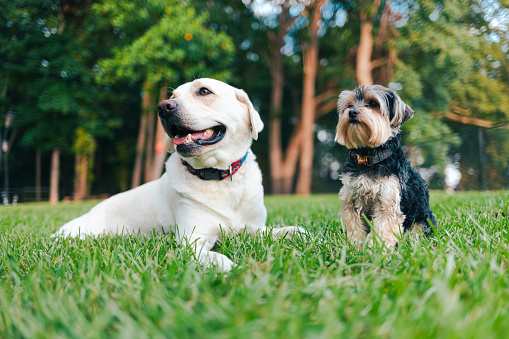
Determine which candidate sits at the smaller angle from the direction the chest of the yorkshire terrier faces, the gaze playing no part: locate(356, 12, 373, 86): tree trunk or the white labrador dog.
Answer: the white labrador dog

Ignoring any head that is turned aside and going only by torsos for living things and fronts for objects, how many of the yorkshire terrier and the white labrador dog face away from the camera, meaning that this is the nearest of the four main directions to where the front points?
0

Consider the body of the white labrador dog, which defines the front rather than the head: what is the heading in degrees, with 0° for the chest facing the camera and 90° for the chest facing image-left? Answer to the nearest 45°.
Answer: approximately 315°

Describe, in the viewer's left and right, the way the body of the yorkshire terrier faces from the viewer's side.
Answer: facing the viewer and to the left of the viewer

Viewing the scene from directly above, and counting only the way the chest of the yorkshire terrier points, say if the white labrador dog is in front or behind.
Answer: in front

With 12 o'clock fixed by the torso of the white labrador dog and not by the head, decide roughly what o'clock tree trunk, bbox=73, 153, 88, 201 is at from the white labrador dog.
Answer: The tree trunk is roughly at 7 o'clock from the white labrador dog.

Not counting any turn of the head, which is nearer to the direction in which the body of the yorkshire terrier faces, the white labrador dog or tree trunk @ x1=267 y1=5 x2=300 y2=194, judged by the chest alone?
the white labrador dog

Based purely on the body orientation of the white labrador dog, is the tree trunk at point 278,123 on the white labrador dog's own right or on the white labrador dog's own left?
on the white labrador dog's own left

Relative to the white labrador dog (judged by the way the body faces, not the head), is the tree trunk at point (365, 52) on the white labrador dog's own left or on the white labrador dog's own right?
on the white labrador dog's own left

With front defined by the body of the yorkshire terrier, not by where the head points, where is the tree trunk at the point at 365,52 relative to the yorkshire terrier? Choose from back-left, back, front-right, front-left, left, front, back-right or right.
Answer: back-right

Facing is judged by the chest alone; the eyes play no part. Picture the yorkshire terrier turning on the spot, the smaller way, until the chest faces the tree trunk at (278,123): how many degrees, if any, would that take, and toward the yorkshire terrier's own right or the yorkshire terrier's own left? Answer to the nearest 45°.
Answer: approximately 135° to the yorkshire terrier's own right

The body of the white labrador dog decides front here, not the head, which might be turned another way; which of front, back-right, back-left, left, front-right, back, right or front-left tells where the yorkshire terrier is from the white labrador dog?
front-left
